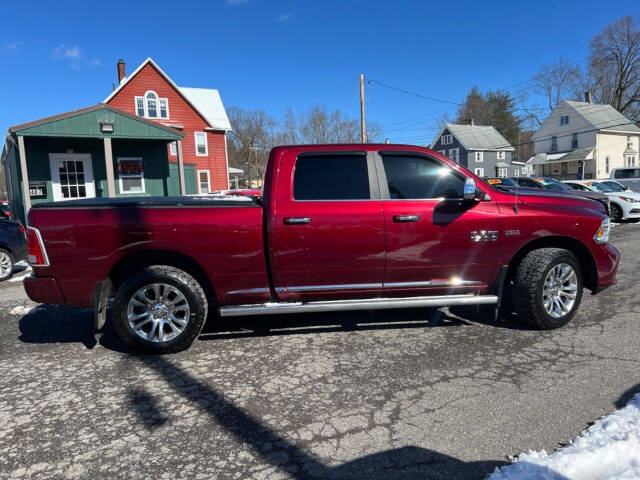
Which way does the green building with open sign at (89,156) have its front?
toward the camera

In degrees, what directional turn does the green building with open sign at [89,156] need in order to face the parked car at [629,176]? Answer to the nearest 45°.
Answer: approximately 90° to its left

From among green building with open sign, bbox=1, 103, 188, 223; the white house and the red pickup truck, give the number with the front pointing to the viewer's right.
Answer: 1

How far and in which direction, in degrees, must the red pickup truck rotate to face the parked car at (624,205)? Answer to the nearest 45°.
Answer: approximately 45° to its left

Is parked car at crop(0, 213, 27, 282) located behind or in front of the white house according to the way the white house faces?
in front

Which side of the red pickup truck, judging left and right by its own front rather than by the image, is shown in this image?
right

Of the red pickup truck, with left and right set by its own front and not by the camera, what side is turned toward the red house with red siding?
left

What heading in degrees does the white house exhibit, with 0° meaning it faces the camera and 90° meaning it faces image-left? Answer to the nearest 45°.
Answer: approximately 45°

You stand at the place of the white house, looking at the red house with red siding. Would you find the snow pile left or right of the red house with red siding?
left

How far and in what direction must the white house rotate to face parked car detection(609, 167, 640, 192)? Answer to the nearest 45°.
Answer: approximately 45° to its left

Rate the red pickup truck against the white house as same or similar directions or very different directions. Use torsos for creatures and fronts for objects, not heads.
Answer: very different directions

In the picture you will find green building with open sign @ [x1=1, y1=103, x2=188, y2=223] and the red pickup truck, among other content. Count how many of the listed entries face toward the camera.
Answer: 1

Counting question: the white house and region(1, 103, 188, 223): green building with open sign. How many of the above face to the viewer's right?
0

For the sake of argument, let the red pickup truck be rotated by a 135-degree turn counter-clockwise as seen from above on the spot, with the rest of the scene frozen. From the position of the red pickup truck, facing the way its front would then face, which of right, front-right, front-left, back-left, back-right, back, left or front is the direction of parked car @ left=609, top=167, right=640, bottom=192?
right

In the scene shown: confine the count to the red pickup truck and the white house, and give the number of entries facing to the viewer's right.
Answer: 1

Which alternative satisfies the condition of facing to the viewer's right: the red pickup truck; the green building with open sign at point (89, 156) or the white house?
the red pickup truck
